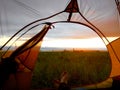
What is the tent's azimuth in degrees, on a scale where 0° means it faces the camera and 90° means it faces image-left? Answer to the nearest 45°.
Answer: approximately 180°
